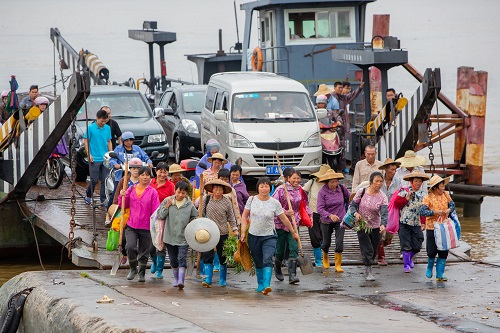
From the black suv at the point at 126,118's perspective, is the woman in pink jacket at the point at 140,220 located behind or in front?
in front

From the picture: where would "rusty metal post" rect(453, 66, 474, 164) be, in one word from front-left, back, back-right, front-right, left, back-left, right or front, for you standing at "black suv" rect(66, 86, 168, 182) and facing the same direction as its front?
front-left

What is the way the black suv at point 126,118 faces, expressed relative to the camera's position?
facing the viewer and to the right of the viewer

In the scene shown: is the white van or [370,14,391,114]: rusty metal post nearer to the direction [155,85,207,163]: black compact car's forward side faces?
the white van

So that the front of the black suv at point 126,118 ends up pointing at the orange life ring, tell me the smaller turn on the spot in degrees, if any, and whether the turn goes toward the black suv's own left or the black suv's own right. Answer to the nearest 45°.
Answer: approximately 90° to the black suv's own left

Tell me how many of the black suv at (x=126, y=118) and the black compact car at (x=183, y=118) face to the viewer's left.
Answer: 0

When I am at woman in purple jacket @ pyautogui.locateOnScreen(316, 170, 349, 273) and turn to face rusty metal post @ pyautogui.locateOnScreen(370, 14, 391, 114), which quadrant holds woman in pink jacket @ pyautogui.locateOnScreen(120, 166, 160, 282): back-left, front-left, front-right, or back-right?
back-left

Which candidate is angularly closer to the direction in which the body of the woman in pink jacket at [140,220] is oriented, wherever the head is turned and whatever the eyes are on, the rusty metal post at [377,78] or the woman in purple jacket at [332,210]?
the woman in purple jacket
